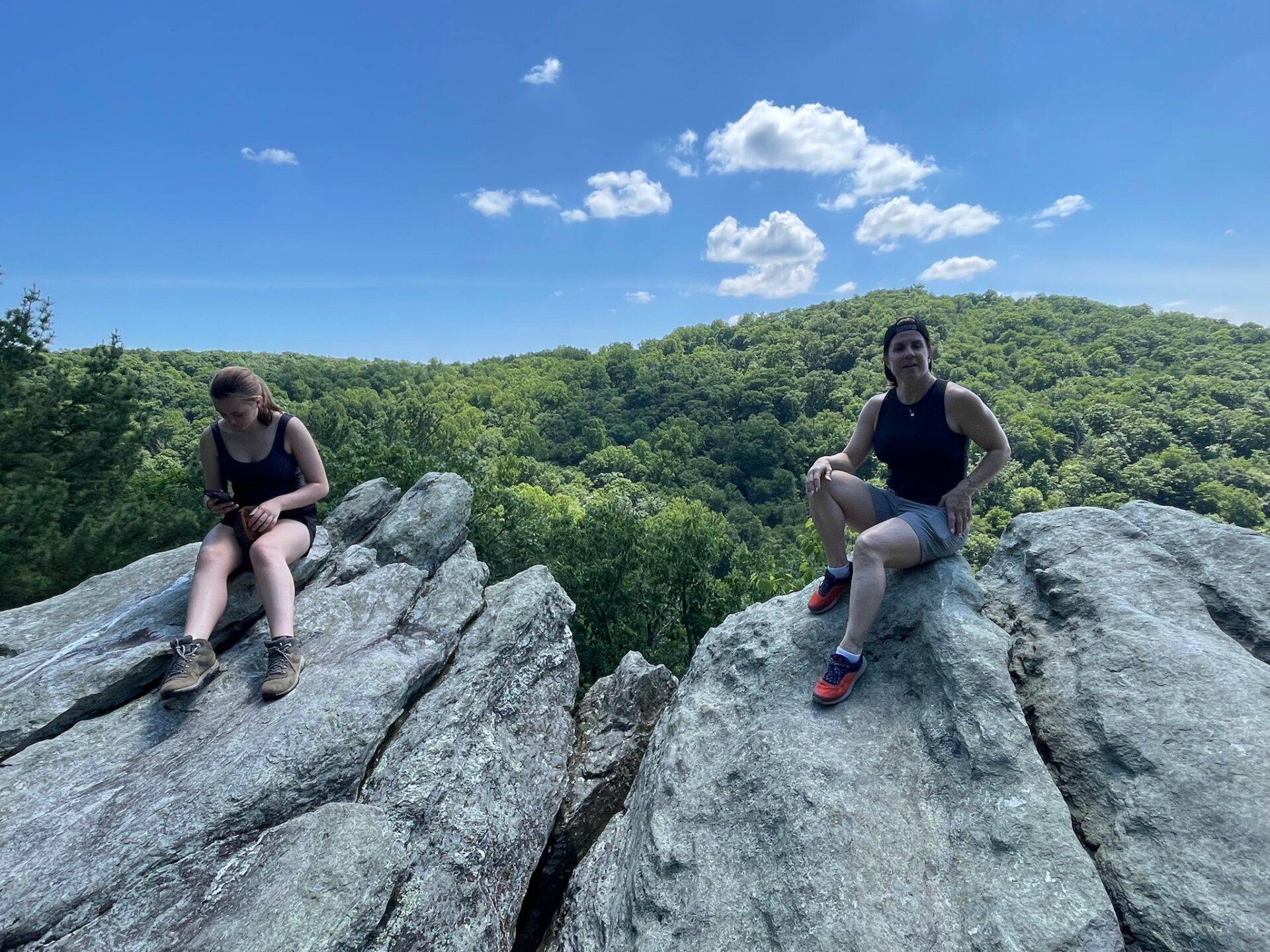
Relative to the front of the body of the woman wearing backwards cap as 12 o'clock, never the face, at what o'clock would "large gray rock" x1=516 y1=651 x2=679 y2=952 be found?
The large gray rock is roughly at 1 o'clock from the woman wearing backwards cap.

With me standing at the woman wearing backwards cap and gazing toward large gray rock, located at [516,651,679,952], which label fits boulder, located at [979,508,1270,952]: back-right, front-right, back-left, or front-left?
back-left

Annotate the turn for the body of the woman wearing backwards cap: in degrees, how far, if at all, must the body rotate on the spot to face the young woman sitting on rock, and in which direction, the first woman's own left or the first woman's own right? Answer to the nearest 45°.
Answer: approximately 45° to the first woman's own right

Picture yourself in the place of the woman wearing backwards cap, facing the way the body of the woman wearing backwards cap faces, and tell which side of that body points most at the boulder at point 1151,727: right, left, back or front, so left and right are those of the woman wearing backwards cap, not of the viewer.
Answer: left

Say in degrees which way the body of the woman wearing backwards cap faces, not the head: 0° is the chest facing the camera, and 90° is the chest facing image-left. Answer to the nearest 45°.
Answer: approximately 45°
